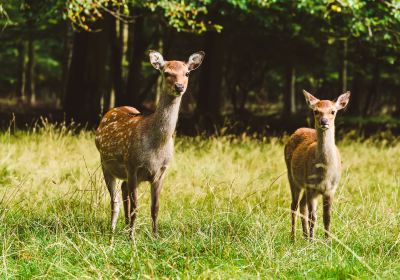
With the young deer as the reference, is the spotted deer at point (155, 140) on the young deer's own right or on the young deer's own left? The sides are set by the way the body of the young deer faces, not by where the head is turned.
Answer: on the young deer's own right

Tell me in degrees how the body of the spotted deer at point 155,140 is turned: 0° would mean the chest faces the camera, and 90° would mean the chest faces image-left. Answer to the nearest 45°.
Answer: approximately 315°

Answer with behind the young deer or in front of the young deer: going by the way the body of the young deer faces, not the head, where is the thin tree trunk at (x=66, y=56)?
behind

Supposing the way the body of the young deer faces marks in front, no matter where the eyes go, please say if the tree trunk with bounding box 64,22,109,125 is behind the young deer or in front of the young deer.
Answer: behind

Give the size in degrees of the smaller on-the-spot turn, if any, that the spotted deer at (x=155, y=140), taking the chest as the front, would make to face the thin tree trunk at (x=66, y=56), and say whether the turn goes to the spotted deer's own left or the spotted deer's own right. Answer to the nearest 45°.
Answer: approximately 135° to the spotted deer's own left

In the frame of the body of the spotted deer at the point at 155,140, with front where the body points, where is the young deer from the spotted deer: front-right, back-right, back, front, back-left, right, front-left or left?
front-left

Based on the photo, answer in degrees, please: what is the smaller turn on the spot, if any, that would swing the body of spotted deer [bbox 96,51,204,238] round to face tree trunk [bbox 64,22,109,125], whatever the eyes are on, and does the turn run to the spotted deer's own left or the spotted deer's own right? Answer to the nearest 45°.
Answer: approximately 135° to the spotted deer's own left

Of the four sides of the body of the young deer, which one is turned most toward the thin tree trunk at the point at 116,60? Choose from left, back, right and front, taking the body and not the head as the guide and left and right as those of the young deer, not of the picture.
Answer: back

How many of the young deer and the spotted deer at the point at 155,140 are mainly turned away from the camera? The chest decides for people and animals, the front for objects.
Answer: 0

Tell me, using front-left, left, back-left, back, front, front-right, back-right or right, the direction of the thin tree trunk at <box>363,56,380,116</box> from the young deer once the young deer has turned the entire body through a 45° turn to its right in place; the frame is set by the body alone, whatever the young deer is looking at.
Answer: back

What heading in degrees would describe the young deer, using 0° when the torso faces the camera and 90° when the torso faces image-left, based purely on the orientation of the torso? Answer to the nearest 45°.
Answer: approximately 315°

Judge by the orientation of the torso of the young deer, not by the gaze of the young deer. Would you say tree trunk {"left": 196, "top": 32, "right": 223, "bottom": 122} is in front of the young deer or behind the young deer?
behind

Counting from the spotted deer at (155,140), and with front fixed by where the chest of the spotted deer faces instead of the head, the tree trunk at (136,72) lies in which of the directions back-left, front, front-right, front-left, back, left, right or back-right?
back-left
